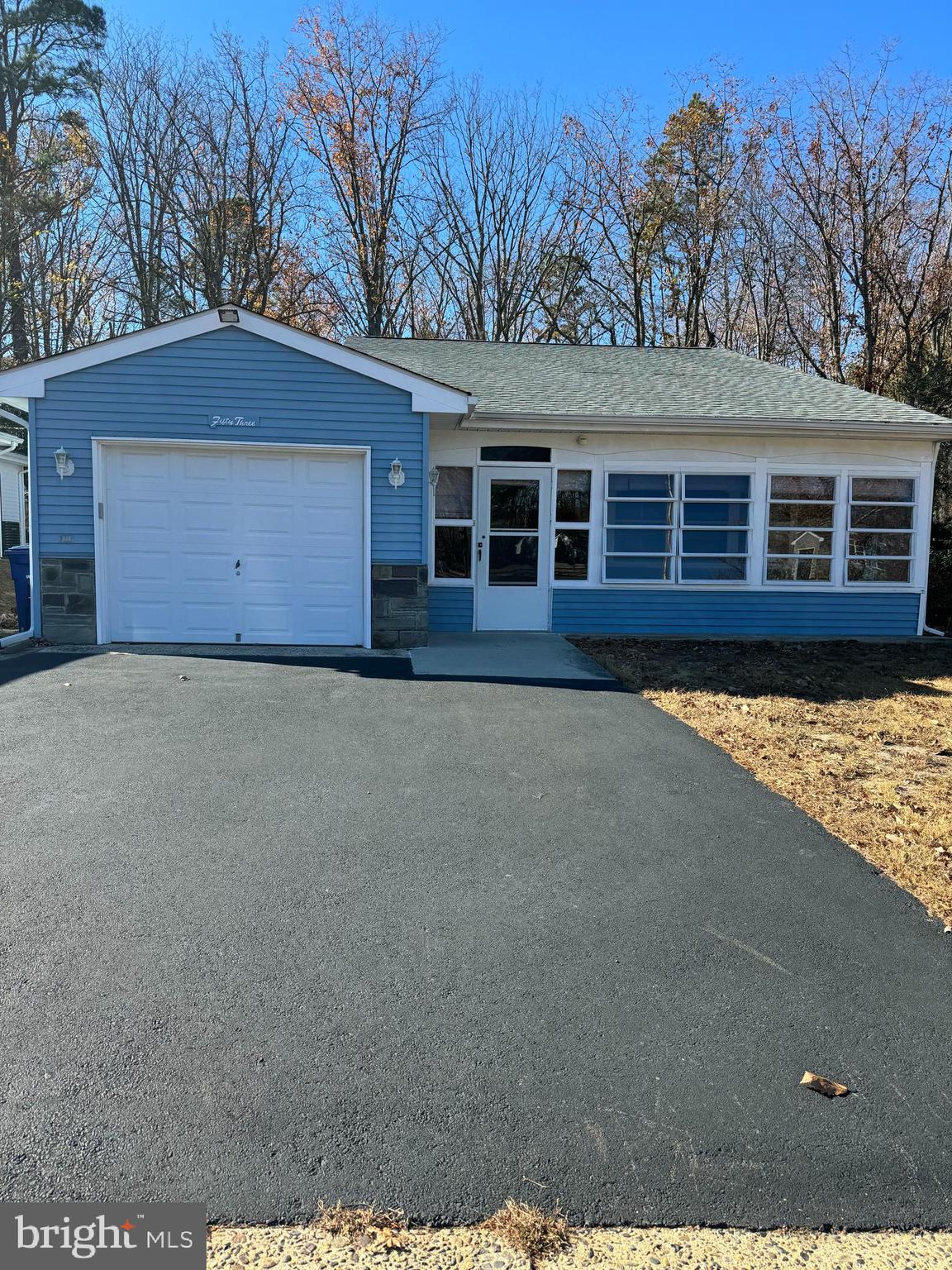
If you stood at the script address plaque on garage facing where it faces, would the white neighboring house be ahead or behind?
behind

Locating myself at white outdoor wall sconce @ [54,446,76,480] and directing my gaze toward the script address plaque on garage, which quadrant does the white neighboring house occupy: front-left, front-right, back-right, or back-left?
back-left

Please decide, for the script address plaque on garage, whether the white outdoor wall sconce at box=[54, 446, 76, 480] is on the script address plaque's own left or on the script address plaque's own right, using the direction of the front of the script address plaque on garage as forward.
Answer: on the script address plaque's own right

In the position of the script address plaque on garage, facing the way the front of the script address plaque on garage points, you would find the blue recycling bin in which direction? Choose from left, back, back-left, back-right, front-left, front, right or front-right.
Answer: back-right

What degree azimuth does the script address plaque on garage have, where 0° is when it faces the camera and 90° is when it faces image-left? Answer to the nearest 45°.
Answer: approximately 0°

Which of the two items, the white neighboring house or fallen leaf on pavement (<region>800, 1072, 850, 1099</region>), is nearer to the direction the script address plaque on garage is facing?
the fallen leaf on pavement

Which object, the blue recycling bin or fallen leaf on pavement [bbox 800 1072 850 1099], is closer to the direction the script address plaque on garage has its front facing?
the fallen leaf on pavement

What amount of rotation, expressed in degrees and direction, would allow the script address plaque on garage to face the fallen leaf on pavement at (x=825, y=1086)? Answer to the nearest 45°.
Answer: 0° — it already faces it
